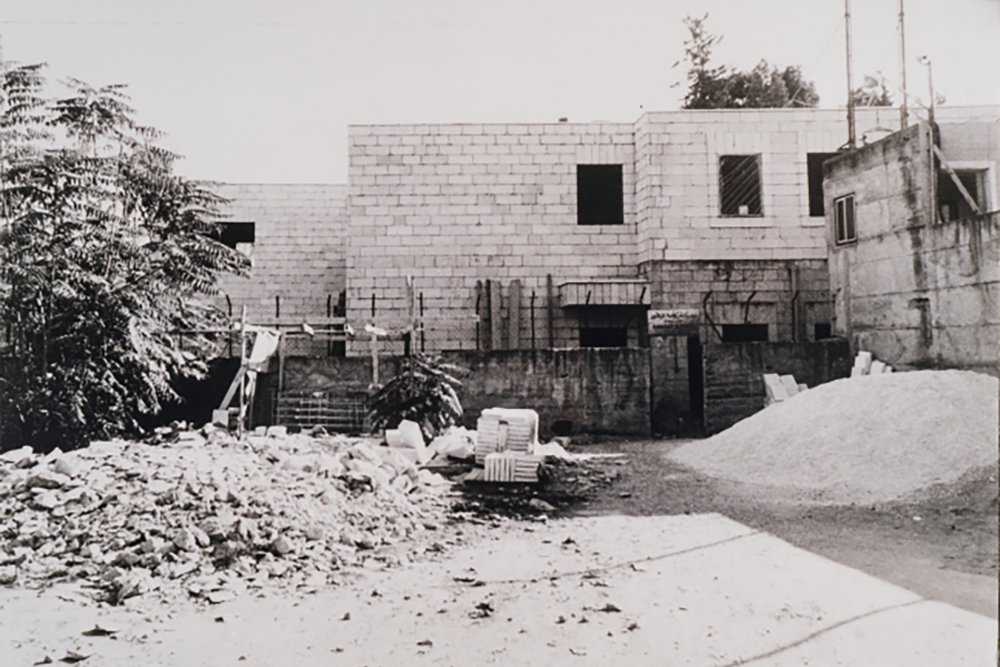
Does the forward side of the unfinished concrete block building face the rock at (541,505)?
yes

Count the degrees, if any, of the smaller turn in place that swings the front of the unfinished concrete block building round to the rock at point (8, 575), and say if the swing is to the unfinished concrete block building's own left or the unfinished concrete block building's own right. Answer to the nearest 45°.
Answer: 0° — it already faces it

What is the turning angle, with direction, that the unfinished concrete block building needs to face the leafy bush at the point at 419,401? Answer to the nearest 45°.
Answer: approximately 45° to its right

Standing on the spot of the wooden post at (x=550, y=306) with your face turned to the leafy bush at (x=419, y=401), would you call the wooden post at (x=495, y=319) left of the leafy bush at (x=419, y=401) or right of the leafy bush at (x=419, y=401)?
right

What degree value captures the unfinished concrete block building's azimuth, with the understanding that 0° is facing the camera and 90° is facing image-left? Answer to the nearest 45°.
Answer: approximately 0°
